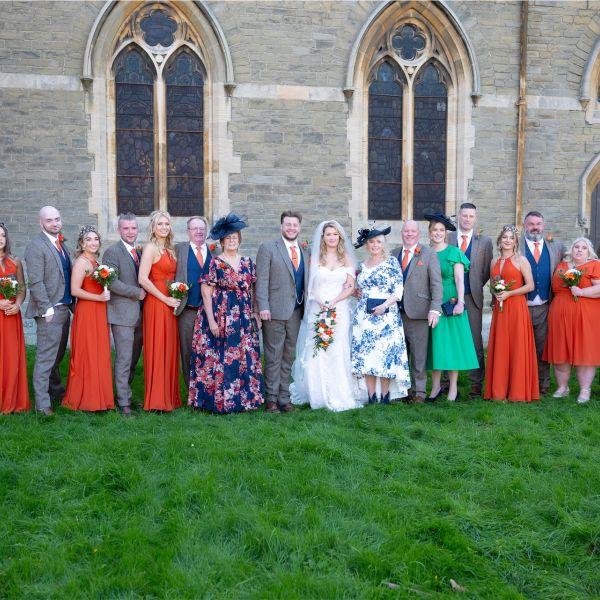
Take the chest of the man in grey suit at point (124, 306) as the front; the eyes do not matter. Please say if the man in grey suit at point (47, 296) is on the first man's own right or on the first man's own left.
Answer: on the first man's own right

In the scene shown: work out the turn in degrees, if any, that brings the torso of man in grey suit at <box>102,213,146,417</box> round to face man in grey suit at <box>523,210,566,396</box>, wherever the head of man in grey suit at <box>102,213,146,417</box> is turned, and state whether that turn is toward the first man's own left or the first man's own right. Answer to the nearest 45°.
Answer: approximately 45° to the first man's own left

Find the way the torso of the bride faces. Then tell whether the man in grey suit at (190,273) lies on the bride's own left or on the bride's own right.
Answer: on the bride's own right

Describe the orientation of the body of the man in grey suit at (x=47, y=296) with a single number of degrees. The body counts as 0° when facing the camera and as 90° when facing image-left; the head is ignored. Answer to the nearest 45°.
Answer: approximately 315°

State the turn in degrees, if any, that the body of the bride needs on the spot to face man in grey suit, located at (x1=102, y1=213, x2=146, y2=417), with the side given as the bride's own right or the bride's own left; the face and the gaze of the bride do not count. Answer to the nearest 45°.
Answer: approximately 90° to the bride's own right

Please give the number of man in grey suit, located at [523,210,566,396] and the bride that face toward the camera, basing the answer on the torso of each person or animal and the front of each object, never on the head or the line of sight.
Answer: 2
